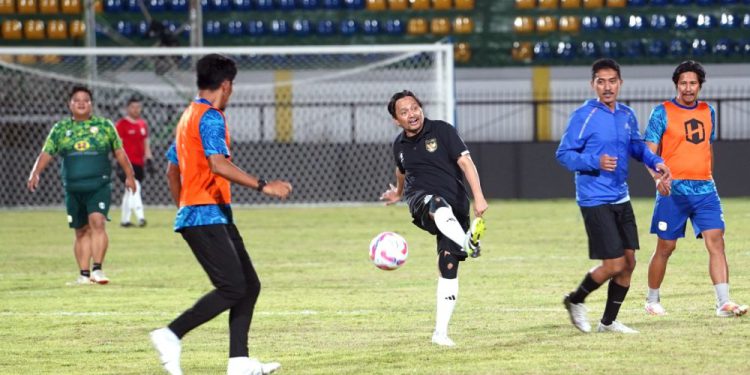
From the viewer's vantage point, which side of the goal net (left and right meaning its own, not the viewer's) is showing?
front

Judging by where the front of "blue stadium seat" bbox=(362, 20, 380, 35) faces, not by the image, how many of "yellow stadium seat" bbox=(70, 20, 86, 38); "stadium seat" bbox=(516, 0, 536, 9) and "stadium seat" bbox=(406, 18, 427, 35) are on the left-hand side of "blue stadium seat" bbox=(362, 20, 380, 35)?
2

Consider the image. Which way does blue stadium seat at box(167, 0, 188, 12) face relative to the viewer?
toward the camera

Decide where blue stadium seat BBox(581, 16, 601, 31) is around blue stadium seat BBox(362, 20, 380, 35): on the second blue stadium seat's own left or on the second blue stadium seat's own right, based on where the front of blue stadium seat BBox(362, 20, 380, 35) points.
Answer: on the second blue stadium seat's own left

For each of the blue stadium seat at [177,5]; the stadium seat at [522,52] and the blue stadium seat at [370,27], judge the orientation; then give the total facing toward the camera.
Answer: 3

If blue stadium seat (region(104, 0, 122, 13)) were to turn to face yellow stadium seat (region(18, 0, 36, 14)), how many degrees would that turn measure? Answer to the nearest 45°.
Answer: approximately 90° to its right

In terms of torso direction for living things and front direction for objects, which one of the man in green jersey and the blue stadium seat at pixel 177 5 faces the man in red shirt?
the blue stadium seat

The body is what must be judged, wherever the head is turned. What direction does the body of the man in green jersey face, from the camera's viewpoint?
toward the camera

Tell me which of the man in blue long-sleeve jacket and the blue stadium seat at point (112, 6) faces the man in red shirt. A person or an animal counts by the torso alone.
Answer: the blue stadium seat

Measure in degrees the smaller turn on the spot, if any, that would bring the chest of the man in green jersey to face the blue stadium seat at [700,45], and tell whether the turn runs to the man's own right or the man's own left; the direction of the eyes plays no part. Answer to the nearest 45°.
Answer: approximately 135° to the man's own left
